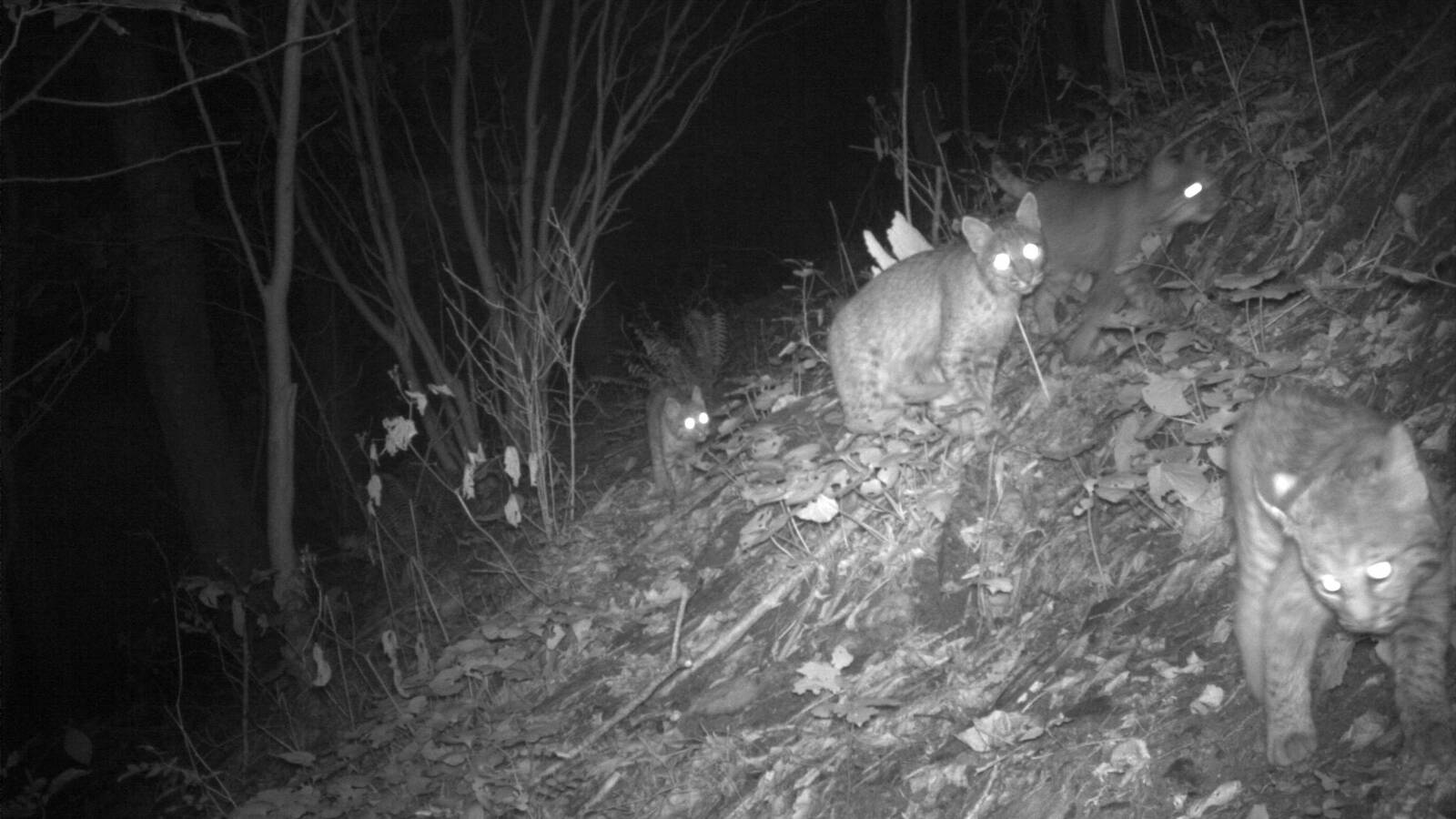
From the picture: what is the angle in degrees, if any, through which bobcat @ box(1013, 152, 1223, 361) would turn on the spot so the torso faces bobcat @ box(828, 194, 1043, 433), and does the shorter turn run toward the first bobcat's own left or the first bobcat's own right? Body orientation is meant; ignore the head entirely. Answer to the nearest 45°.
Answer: approximately 135° to the first bobcat's own right

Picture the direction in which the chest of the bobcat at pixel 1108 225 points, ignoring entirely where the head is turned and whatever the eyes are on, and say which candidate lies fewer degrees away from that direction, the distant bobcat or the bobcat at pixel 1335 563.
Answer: the bobcat

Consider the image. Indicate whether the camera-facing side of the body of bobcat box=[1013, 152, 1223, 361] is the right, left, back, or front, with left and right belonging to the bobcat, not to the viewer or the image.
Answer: right

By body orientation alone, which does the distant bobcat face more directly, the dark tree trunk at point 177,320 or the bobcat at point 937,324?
the bobcat

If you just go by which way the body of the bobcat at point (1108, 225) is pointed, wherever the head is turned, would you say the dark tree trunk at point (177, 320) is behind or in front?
behind

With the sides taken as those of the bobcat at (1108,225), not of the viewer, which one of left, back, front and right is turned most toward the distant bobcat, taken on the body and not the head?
back
